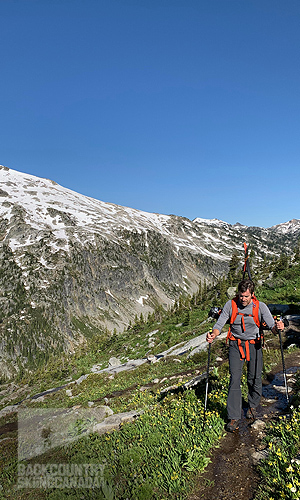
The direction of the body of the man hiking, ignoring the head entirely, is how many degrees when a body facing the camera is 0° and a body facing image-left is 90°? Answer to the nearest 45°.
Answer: approximately 0°
